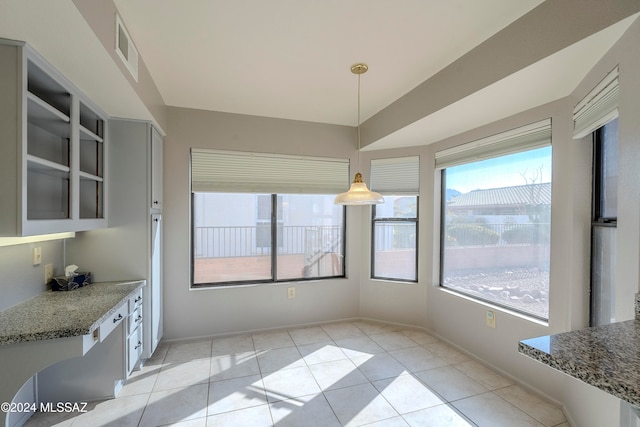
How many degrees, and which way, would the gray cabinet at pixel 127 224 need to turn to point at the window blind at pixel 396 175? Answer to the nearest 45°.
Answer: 0° — it already faces it

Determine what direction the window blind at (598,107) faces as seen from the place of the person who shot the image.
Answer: facing the viewer and to the left of the viewer

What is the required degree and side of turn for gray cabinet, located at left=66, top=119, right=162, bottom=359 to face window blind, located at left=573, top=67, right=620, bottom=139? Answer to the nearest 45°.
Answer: approximately 45° to its right

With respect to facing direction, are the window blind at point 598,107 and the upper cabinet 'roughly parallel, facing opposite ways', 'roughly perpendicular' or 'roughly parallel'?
roughly parallel, facing opposite ways

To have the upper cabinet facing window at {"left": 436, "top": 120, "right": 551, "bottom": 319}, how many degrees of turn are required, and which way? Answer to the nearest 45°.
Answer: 0° — it already faces it

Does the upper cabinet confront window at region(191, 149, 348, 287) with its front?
no

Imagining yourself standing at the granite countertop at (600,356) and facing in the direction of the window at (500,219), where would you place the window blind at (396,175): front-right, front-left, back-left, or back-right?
front-left

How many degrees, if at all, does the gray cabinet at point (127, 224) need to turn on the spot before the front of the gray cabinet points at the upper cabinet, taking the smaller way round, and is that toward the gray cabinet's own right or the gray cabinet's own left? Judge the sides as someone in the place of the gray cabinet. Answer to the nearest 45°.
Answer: approximately 135° to the gray cabinet's own right

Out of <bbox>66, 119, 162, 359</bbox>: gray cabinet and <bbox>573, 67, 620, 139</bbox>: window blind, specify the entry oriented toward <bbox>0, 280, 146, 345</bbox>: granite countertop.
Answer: the window blind

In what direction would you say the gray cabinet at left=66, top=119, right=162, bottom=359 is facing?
to the viewer's right

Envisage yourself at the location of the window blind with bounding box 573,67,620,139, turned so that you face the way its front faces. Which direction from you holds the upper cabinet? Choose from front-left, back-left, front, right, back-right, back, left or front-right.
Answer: front

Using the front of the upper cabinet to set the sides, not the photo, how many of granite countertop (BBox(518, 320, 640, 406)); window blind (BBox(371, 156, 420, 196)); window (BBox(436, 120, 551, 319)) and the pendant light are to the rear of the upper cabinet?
0

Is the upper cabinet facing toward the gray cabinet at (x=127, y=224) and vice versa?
no

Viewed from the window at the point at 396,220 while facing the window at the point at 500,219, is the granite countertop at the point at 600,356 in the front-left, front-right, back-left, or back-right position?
front-right

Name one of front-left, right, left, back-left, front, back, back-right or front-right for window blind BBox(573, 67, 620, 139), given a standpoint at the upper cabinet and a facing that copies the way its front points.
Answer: front

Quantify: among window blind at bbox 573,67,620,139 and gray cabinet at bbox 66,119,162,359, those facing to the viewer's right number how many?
1

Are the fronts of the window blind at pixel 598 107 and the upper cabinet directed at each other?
yes

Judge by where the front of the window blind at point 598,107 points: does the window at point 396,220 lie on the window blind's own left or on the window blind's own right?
on the window blind's own right
